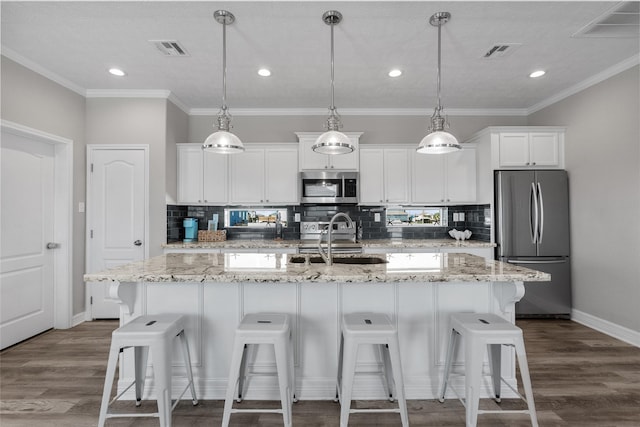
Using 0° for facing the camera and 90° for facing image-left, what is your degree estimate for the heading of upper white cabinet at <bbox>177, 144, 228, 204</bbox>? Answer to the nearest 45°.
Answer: approximately 0°

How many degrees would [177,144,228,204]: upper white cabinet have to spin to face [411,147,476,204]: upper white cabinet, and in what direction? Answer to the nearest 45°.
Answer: approximately 90° to its left

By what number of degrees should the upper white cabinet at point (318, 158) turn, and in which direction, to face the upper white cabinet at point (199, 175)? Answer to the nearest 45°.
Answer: approximately 90° to its right

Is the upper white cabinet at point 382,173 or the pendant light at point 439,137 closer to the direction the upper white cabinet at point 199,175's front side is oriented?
the pendant light

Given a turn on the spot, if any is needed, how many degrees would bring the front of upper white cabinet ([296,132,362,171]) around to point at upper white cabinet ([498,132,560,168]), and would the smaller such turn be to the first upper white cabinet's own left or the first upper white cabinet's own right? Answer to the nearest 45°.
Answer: approximately 90° to the first upper white cabinet's own left

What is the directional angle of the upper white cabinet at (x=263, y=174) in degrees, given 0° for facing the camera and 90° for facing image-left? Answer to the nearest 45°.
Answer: approximately 0°

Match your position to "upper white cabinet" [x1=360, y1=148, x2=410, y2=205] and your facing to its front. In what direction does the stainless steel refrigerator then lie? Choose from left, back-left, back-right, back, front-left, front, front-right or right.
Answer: left

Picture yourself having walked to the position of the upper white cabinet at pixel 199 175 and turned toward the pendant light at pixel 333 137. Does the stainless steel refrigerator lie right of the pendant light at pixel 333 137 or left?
left

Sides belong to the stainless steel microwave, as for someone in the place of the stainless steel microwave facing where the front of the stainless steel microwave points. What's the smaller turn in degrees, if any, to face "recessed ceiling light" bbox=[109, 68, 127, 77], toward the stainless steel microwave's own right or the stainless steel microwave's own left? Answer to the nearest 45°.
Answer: approximately 45° to the stainless steel microwave's own right

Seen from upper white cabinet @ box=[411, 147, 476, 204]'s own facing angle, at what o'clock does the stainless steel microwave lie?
The stainless steel microwave is roughly at 2 o'clock from the upper white cabinet.

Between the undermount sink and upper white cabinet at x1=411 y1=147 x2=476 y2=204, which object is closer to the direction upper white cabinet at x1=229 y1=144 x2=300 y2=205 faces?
the undermount sink
